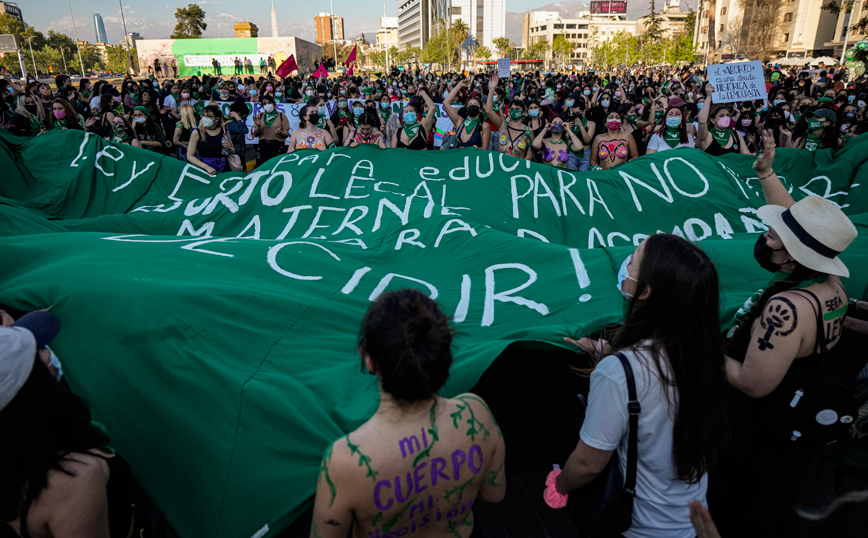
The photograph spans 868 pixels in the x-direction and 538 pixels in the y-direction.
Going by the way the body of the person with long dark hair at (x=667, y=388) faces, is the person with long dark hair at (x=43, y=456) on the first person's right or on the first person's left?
on the first person's left

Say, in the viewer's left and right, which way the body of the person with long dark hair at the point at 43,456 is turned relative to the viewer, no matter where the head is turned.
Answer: facing away from the viewer and to the right of the viewer

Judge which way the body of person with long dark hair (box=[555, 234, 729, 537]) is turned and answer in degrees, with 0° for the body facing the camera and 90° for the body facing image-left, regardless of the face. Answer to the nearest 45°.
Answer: approximately 135°

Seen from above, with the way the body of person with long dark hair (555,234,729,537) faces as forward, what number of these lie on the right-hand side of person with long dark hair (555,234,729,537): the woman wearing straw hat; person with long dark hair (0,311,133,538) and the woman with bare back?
1

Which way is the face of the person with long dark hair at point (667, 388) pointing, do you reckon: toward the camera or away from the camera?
away from the camera

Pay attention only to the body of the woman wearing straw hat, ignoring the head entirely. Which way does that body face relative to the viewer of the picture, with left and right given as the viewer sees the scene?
facing away from the viewer and to the left of the viewer

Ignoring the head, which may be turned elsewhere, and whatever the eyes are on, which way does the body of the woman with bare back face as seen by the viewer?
away from the camera

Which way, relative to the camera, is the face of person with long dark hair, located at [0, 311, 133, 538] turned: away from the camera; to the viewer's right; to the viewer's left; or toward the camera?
away from the camera

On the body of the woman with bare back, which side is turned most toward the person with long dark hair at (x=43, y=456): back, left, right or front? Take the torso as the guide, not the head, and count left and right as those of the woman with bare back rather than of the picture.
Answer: left

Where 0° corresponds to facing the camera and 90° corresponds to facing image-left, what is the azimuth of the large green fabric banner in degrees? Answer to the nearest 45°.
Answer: approximately 0°

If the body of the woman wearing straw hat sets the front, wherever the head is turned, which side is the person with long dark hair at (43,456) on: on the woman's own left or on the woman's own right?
on the woman's own left

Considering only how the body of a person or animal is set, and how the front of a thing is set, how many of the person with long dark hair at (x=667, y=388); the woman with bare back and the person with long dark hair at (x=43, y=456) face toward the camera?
0

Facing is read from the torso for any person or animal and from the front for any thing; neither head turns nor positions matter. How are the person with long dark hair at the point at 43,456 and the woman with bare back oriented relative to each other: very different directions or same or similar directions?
same or similar directions
